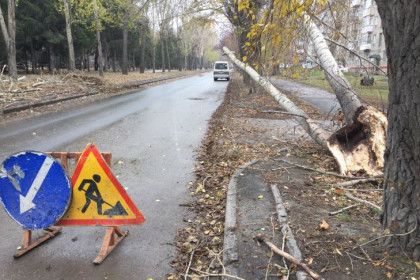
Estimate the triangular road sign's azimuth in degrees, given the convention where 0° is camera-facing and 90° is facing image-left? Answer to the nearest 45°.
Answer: approximately 0°

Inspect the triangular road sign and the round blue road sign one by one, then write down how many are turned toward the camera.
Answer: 2

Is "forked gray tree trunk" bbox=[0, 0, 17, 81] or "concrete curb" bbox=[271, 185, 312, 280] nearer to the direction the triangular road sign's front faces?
the concrete curb

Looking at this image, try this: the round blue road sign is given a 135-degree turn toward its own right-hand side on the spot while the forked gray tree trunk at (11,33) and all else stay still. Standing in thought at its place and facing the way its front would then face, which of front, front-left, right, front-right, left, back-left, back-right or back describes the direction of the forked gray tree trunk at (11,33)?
front-right

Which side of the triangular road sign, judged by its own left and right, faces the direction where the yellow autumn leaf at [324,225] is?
left

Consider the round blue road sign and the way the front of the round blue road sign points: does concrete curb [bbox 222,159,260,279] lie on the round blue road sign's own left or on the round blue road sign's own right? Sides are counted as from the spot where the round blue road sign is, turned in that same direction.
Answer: on the round blue road sign's own left

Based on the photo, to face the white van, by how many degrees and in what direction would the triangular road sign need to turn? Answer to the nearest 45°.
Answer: approximately 180°

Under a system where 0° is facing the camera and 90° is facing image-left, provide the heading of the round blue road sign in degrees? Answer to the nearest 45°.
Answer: approximately 0°
